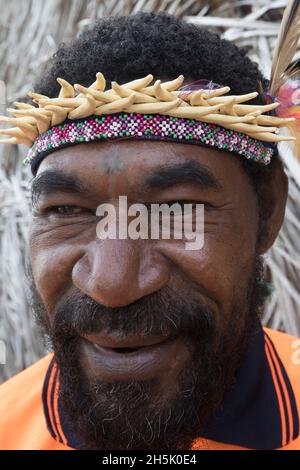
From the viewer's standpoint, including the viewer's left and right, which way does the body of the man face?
facing the viewer

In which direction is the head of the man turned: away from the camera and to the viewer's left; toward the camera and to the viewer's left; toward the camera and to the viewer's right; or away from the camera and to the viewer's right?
toward the camera and to the viewer's left
